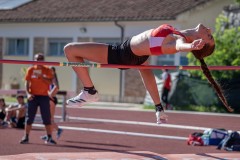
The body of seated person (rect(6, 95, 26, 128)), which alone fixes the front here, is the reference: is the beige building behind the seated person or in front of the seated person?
behind

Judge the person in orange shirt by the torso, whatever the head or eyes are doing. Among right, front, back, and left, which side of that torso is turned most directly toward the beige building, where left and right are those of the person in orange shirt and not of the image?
back

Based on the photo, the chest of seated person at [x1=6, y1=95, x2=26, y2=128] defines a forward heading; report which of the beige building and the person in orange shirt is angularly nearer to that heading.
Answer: the person in orange shirt

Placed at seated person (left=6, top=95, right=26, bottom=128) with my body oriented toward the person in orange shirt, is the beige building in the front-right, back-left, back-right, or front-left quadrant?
back-left

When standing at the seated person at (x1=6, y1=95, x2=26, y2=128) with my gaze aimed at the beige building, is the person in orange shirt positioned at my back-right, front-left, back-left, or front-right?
back-right

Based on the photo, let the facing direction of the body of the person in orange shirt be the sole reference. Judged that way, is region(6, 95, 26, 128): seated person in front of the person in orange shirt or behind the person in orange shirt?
behind

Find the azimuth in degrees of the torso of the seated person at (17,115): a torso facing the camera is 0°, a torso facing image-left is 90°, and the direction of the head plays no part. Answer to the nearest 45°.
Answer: approximately 45°

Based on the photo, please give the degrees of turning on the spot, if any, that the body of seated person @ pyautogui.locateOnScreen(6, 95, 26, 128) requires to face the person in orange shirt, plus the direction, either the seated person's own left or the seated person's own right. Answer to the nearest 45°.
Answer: approximately 45° to the seated person's own left
